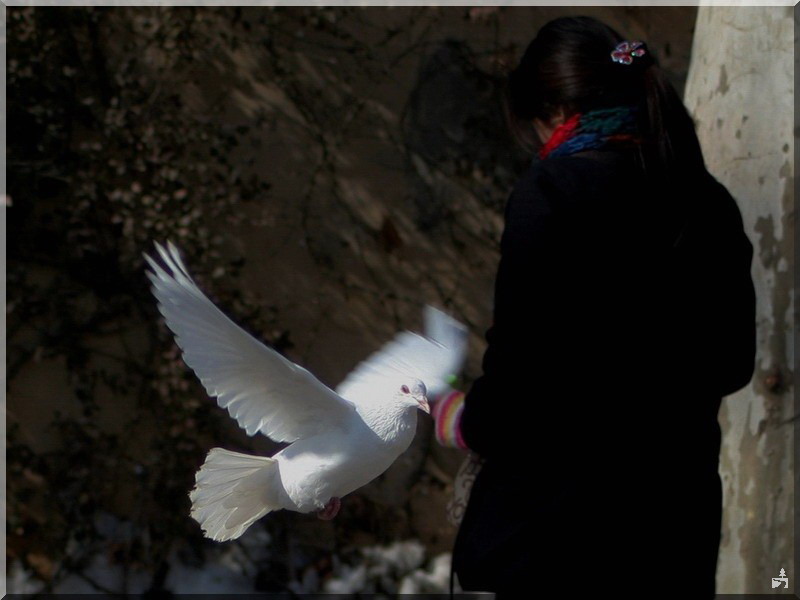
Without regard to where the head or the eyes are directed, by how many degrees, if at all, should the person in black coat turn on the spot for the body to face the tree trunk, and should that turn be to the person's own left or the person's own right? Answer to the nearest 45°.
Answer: approximately 45° to the person's own right

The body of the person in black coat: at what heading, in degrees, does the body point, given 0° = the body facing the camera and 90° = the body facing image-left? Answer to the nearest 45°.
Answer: approximately 135°

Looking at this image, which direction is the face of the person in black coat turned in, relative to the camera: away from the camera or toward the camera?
away from the camera
